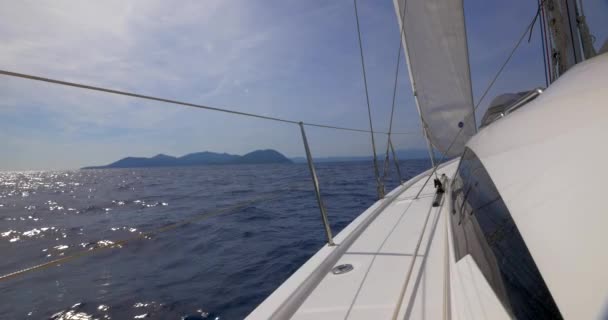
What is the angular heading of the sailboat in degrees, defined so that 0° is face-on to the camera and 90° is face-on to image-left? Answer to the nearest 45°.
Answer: approximately 180°
